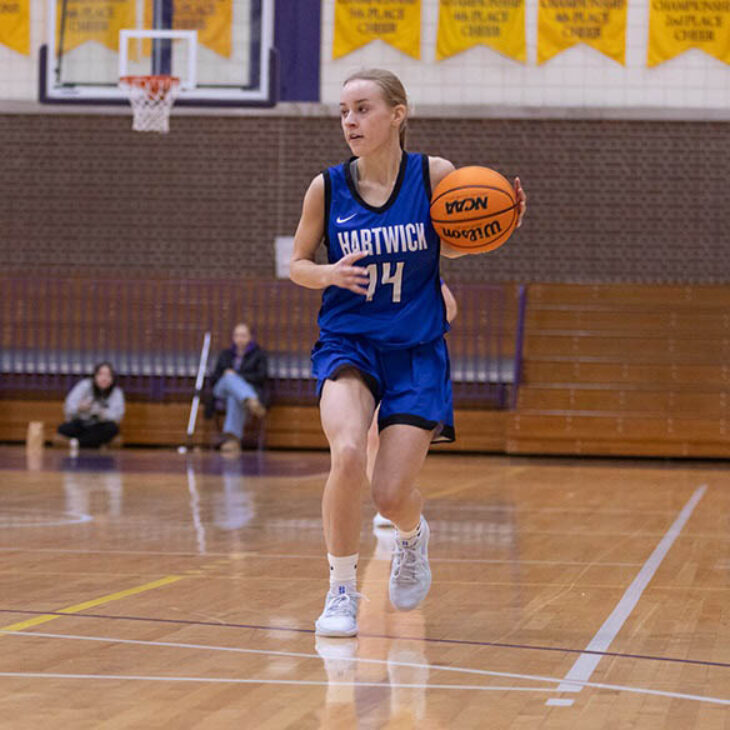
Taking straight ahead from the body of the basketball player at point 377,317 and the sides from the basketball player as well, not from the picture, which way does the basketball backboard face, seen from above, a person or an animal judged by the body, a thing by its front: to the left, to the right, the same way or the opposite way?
the same way

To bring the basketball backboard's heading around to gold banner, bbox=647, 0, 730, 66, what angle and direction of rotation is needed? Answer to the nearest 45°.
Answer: approximately 90° to its left

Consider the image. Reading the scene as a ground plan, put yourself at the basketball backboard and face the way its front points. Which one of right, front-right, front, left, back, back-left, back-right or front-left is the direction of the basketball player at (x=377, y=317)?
front

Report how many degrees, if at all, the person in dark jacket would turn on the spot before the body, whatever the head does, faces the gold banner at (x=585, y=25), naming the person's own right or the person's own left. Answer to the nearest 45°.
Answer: approximately 90° to the person's own left

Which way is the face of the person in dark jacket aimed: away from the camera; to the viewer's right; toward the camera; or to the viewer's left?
toward the camera

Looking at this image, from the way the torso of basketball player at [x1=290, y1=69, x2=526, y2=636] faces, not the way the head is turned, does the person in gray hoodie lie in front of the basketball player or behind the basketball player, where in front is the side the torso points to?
behind

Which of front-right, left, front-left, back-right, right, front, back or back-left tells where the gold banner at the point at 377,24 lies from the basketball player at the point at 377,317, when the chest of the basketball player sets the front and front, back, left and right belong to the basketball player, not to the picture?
back

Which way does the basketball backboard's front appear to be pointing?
toward the camera

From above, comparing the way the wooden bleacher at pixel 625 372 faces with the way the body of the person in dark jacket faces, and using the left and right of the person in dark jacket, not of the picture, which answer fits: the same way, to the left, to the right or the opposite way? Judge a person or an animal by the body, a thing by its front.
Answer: the same way

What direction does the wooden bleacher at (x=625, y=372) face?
toward the camera

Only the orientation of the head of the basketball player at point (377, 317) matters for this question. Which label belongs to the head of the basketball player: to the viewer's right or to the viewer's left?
to the viewer's left

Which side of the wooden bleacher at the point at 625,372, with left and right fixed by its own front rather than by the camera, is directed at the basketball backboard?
right

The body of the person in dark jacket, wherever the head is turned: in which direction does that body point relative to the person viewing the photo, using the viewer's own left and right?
facing the viewer

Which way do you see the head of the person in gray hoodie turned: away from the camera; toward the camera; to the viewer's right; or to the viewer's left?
toward the camera
